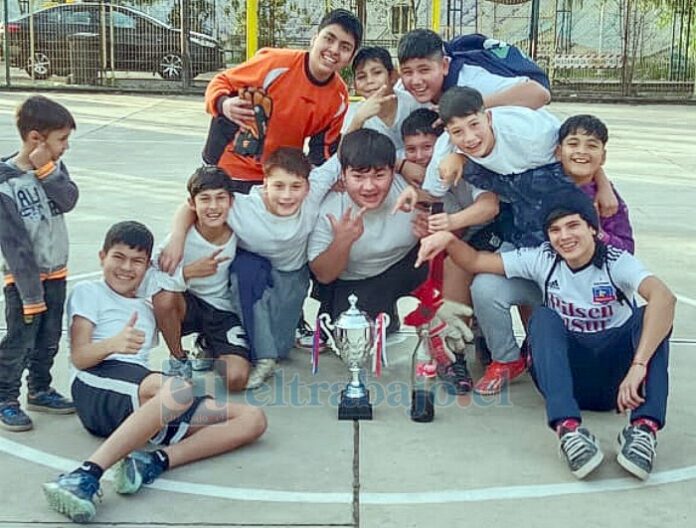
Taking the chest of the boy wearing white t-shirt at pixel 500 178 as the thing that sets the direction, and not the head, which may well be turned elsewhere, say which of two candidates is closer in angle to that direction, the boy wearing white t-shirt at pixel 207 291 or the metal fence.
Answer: the boy wearing white t-shirt

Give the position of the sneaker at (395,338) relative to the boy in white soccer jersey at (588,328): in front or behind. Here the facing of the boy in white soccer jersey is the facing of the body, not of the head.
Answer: behind

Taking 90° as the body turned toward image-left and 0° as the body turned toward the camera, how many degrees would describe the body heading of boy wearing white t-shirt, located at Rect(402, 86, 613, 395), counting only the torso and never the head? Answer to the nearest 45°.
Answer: approximately 45°

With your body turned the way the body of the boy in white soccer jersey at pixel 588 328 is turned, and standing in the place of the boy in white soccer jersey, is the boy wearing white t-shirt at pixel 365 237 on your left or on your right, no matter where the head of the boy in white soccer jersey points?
on your right

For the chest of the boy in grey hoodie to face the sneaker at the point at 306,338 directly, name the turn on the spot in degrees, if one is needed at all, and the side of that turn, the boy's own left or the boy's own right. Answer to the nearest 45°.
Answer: approximately 90° to the boy's own left

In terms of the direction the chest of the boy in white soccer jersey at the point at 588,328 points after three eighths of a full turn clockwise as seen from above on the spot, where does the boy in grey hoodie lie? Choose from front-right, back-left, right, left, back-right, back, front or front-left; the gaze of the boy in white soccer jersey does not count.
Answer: front-left

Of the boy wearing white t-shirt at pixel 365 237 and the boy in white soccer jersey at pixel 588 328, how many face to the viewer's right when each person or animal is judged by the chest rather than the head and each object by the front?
0
